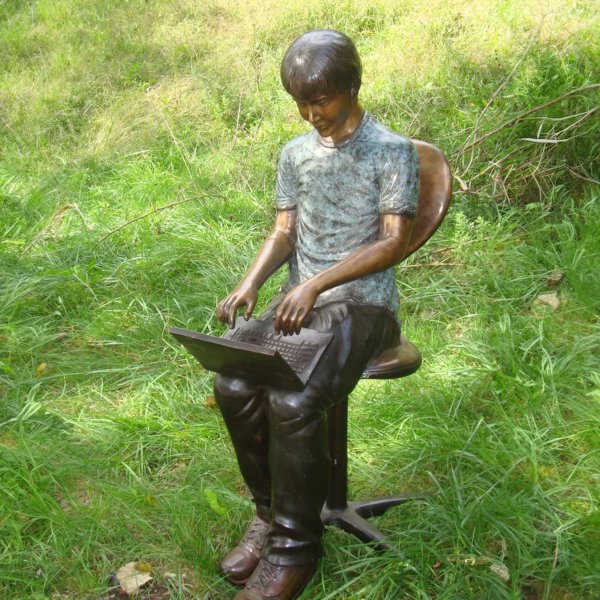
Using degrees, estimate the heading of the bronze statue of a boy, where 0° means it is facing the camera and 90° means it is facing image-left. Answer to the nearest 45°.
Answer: approximately 45°

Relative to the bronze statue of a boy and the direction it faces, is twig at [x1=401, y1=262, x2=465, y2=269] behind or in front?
behind

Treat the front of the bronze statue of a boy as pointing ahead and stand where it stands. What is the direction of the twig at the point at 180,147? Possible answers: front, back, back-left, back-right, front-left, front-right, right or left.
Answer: back-right

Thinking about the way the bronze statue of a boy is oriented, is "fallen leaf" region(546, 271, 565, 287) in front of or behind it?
behind

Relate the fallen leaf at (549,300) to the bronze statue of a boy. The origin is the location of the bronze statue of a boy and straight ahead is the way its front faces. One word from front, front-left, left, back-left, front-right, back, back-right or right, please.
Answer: back
